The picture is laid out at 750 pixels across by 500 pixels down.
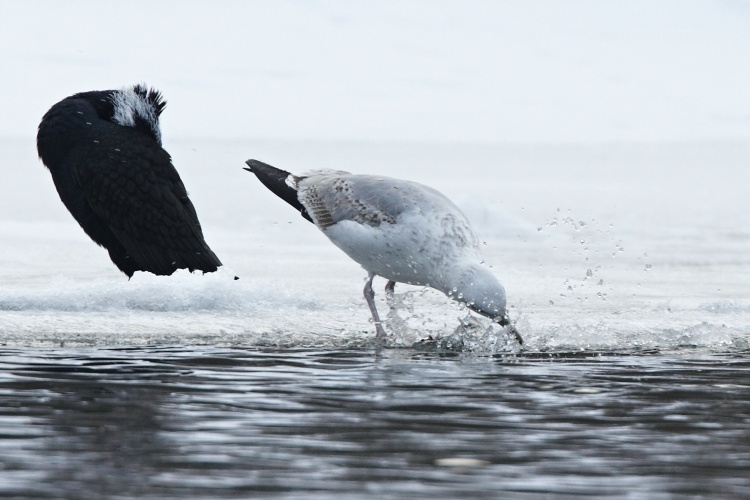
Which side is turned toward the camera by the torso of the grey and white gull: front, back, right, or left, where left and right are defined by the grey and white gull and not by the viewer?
right
